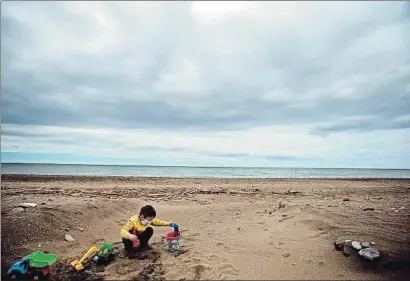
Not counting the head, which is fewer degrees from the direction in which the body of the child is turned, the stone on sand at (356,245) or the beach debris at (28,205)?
the stone on sand

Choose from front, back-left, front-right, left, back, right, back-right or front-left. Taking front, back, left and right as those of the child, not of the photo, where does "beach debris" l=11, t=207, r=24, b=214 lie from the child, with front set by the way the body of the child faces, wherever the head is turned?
back

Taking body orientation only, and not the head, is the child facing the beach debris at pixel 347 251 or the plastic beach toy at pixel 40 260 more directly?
the beach debris

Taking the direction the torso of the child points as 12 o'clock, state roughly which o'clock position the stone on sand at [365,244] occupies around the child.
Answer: The stone on sand is roughly at 11 o'clock from the child.

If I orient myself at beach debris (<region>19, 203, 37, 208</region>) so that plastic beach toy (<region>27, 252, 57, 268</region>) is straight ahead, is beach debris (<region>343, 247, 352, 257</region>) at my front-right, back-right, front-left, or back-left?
front-left

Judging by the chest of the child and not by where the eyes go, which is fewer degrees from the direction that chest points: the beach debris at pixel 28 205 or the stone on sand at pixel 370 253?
the stone on sand

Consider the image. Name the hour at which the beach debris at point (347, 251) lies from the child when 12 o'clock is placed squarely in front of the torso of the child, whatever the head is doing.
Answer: The beach debris is roughly at 11 o'clock from the child.

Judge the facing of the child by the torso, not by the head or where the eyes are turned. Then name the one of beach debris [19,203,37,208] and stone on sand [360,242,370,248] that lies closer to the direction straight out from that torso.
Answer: the stone on sand

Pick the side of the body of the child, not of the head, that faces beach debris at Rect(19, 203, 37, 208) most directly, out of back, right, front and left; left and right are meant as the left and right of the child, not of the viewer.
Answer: back

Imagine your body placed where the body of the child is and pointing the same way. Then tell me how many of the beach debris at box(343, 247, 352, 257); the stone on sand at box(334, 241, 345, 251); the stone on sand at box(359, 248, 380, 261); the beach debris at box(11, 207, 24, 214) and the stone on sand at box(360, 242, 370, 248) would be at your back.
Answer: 1

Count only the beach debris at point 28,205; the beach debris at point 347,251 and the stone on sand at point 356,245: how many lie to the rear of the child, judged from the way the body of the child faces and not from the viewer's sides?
1

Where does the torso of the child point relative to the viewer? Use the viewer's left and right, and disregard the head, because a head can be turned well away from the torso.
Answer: facing the viewer and to the right of the viewer

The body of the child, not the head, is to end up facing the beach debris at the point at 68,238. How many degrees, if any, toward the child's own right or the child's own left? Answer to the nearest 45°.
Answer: approximately 180°

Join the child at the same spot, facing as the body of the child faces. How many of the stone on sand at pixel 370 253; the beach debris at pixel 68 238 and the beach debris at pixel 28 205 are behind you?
2

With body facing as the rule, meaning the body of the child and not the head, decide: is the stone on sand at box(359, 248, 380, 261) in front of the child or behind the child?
in front
